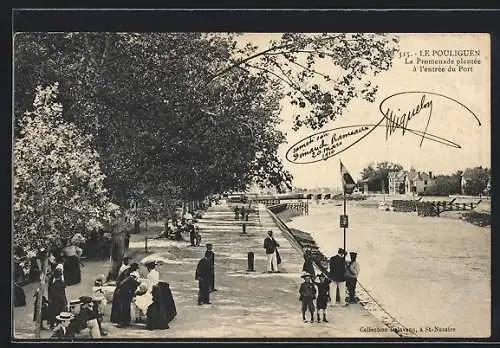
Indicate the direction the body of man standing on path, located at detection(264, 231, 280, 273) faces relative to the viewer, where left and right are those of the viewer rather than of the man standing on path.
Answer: facing the viewer

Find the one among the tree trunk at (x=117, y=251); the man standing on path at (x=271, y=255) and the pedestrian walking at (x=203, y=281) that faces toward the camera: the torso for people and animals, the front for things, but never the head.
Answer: the man standing on path
